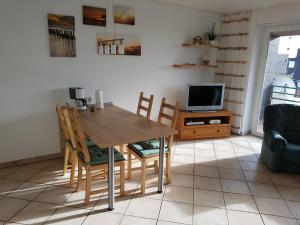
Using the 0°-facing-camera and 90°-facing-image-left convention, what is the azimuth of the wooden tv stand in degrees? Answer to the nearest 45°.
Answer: approximately 0°

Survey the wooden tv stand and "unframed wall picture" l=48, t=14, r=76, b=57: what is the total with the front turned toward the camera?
2

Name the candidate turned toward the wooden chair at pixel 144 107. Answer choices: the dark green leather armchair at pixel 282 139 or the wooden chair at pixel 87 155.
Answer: the wooden chair at pixel 87 155

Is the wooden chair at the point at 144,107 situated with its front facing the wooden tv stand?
no

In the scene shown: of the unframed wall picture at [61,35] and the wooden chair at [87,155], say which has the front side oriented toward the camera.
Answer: the unframed wall picture

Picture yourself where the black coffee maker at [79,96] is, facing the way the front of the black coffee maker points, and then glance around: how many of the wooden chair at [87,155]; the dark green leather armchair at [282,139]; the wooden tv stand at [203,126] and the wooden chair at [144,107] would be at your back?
0

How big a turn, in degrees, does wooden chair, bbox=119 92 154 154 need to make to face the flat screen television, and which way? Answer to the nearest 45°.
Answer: approximately 180°

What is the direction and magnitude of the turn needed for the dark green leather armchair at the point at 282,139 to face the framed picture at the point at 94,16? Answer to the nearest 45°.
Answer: approximately 90° to its right

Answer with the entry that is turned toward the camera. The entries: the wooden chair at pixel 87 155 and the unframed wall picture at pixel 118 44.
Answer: the unframed wall picture

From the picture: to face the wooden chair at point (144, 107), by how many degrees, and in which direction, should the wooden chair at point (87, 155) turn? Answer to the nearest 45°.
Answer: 0° — it already faces it

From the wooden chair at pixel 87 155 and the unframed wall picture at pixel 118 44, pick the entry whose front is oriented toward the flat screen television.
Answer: the wooden chair

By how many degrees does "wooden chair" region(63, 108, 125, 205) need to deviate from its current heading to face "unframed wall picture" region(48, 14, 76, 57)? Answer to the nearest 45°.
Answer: approximately 45° to its left

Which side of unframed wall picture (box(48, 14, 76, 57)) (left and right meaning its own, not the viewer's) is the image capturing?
front
